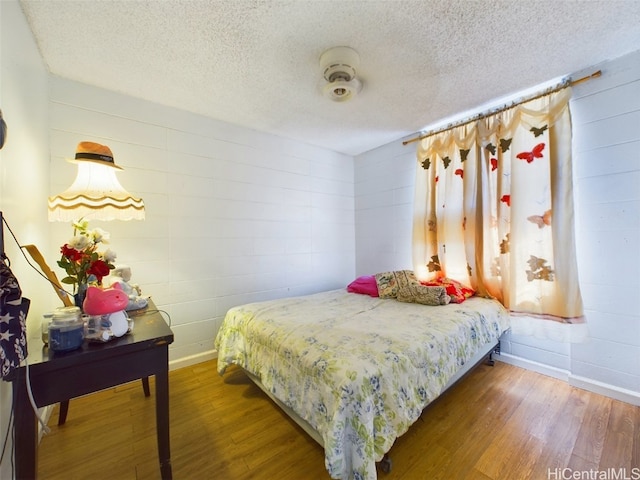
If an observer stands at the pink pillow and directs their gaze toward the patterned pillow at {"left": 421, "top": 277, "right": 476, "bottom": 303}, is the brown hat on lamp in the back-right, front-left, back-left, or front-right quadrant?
back-right

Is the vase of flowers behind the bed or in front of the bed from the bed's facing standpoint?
in front

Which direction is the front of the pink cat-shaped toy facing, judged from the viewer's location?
facing the viewer and to the right of the viewer

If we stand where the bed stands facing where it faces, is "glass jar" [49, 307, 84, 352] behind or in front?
in front

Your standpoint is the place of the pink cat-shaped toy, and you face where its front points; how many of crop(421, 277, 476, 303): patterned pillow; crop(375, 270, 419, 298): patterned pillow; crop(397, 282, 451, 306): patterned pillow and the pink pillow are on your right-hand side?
0

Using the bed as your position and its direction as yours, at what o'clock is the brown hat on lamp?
The brown hat on lamp is roughly at 1 o'clock from the bed.

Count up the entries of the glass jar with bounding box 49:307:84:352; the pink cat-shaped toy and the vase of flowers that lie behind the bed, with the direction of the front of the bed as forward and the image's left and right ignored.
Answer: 0

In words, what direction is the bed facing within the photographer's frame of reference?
facing the viewer and to the left of the viewer

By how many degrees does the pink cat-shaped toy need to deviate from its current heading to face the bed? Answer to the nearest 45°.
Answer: approximately 45° to its left

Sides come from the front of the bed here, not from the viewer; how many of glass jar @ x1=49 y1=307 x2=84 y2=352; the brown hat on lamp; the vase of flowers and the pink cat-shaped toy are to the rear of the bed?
0

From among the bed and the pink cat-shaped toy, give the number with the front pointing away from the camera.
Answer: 0

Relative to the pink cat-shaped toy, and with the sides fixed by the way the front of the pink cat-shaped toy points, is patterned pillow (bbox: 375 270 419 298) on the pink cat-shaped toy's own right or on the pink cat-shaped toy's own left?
on the pink cat-shaped toy's own left
